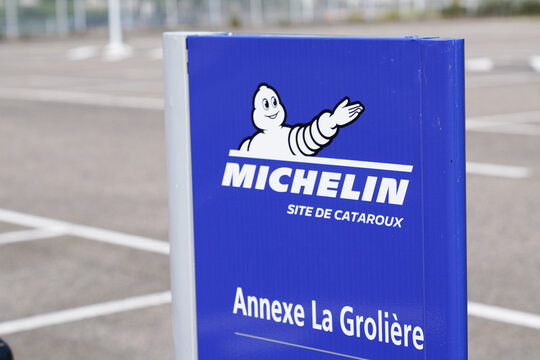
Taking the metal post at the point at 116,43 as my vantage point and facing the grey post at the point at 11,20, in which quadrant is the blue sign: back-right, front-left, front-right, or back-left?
back-left

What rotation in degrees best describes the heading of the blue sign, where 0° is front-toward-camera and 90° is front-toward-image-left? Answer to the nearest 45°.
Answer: approximately 45°

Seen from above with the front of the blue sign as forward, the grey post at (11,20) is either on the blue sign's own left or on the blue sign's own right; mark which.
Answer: on the blue sign's own right

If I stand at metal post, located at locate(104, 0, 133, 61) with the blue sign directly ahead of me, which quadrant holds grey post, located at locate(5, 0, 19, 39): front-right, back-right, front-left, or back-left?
back-right

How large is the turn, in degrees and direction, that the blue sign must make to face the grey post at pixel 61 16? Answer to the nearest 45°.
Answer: approximately 135° to its right

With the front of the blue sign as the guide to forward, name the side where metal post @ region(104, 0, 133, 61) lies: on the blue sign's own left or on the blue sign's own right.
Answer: on the blue sign's own right
